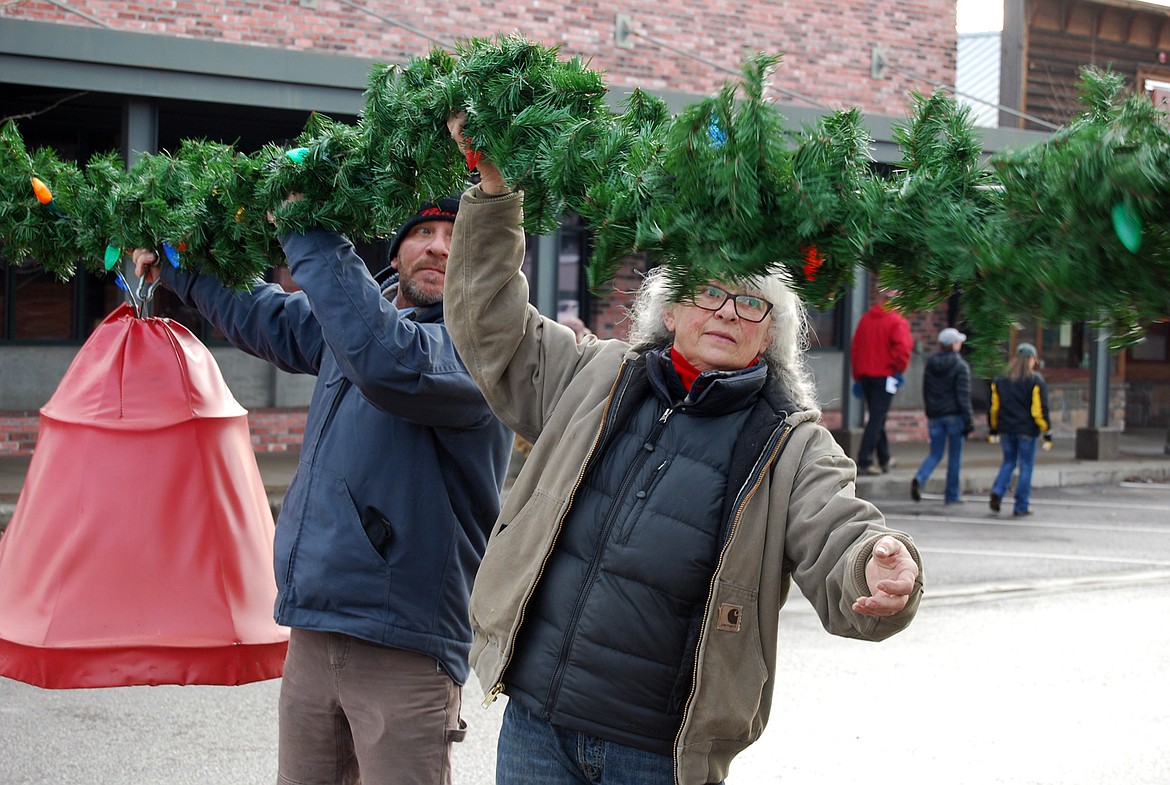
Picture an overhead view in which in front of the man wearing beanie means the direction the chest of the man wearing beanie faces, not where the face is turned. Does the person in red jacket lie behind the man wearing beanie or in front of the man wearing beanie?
behind

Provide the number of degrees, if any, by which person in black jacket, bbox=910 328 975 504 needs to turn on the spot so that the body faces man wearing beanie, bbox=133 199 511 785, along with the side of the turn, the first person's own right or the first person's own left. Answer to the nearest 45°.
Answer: approximately 135° to the first person's own right

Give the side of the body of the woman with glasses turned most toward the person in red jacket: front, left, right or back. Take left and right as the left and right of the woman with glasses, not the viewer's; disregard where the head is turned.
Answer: back

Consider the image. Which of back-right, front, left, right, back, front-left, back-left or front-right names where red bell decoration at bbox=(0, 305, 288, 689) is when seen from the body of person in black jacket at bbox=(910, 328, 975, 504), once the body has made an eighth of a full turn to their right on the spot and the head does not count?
right

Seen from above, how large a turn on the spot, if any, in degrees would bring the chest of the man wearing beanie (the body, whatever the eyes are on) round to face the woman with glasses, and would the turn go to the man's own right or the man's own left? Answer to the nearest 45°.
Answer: approximately 90° to the man's own left

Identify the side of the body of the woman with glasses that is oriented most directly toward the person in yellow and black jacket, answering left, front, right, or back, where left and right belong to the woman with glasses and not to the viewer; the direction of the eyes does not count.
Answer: back
